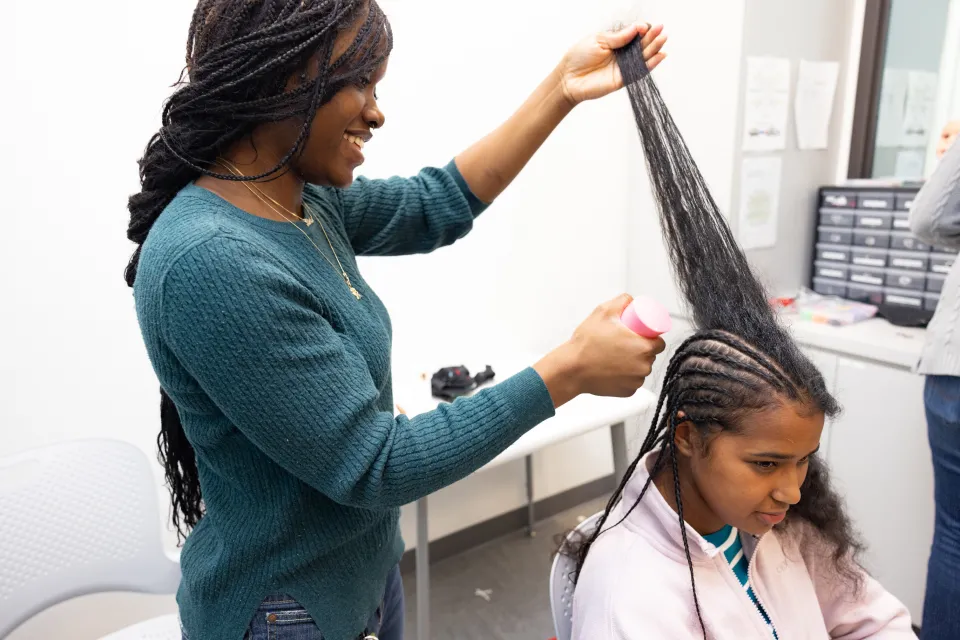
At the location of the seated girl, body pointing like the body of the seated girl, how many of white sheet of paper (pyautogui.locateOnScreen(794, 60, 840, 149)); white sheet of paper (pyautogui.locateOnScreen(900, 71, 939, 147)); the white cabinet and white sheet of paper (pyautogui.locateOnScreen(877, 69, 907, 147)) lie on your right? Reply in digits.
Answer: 0

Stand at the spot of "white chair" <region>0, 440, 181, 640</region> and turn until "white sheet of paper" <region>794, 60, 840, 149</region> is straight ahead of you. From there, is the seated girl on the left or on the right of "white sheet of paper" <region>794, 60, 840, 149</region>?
right

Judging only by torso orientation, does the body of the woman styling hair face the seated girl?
yes

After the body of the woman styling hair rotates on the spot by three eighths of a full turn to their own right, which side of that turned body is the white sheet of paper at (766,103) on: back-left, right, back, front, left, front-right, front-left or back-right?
back

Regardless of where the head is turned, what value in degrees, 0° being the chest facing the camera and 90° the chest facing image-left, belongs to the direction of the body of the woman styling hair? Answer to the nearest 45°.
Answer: approximately 270°

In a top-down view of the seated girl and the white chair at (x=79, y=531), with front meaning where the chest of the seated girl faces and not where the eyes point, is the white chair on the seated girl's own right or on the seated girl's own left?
on the seated girl's own right

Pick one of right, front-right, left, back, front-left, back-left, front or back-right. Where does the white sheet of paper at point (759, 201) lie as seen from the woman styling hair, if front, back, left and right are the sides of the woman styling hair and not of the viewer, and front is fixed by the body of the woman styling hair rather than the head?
front-left

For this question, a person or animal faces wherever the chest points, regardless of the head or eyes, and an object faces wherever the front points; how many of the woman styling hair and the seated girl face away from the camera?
0

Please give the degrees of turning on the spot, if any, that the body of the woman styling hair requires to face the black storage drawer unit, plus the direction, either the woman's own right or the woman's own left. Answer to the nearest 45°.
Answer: approximately 45° to the woman's own left

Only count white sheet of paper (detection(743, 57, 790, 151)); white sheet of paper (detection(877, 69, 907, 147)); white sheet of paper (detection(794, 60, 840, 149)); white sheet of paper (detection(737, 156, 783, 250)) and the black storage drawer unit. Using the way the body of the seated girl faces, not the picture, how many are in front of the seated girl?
0

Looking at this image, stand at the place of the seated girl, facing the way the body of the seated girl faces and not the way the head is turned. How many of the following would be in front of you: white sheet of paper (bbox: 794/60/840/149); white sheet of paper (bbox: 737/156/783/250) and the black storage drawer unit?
0

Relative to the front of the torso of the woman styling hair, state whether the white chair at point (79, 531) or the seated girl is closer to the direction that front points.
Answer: the seated girl

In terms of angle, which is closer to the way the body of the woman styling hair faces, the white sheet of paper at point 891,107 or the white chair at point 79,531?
the white sheet of paper

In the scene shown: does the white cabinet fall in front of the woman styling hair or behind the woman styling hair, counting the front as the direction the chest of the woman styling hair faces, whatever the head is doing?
in front
